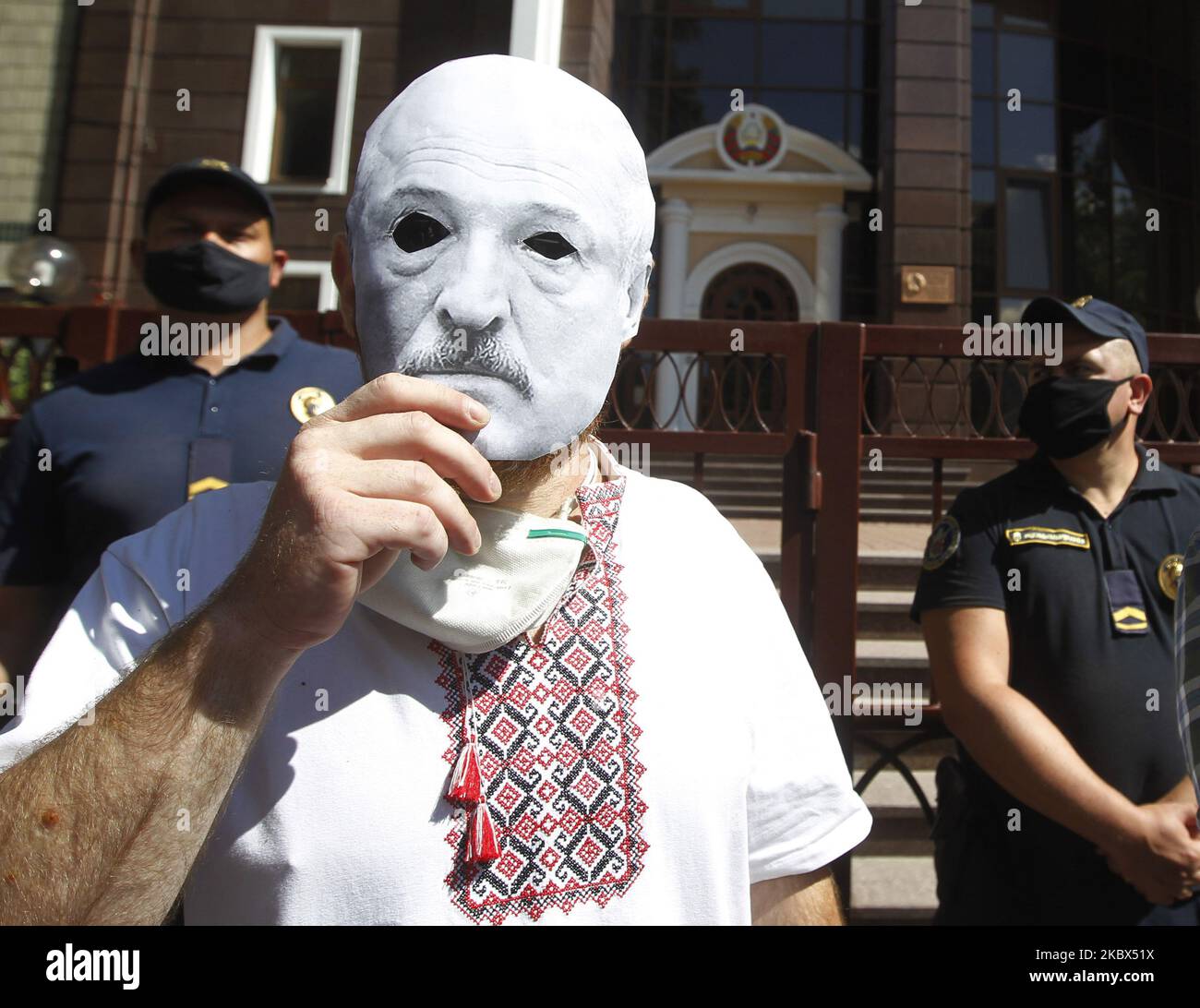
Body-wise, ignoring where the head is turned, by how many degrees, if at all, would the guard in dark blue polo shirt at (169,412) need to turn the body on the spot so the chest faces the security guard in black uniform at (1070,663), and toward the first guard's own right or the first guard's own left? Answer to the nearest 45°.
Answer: approximately 90° to the first guard's own left

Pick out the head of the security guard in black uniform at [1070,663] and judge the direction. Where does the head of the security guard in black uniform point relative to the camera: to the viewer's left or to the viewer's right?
to the viewer's left

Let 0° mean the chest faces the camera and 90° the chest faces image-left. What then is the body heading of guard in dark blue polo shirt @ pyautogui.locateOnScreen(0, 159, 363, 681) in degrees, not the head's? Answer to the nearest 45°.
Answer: approximately 0°

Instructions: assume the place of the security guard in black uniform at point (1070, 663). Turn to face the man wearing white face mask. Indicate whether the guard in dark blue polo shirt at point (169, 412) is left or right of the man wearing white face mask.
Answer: right

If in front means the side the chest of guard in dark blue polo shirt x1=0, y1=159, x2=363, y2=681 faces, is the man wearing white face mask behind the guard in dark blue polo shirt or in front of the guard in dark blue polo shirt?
in front

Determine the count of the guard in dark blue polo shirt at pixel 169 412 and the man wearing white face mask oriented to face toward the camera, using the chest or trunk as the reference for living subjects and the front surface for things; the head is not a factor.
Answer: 2

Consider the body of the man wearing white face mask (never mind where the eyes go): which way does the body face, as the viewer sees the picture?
toward the camera

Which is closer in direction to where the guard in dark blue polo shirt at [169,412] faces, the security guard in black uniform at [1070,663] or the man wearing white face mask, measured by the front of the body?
the man wearing white face mask
